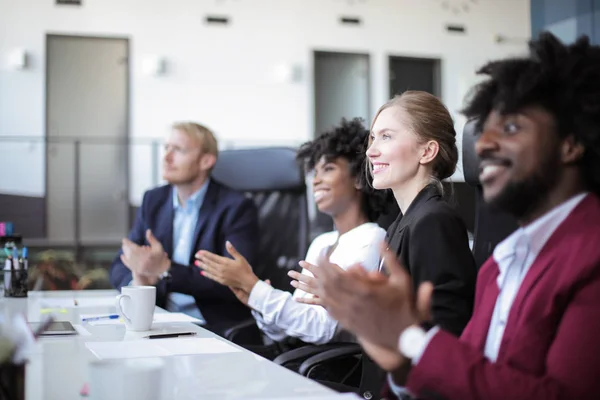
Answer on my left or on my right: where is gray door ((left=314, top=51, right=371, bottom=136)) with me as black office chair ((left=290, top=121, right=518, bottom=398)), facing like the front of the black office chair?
on my right

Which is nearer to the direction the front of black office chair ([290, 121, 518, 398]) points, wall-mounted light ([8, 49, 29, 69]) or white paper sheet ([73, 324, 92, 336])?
the white paper sheet

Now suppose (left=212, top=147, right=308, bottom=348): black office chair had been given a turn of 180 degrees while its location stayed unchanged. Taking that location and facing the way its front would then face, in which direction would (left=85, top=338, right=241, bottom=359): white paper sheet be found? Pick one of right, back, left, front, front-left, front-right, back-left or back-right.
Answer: back-right

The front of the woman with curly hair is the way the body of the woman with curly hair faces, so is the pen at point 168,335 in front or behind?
in front

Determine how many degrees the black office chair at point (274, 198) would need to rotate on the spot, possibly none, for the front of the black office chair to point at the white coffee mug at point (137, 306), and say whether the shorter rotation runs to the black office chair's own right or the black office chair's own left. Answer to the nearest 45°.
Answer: approximately 45° to the black office chair's own left

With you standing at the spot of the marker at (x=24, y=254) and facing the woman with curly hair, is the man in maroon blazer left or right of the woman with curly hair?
right

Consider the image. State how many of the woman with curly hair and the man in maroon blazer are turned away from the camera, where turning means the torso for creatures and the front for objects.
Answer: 0

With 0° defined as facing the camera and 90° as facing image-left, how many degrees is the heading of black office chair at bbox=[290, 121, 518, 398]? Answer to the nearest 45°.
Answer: approximately 45°

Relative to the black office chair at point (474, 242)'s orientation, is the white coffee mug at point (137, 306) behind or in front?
in front

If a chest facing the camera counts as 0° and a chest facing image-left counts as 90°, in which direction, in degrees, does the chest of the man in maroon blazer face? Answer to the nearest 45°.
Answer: approximately 45°

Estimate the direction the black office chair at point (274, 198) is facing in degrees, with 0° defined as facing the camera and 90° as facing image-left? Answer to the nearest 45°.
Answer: approximately 45°

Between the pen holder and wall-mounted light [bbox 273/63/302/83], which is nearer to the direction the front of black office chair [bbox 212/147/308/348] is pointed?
the pen holder

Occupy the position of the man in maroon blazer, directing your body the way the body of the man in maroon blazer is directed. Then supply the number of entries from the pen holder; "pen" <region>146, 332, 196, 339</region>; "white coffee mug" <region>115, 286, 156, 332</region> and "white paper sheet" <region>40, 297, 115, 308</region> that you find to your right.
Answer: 4
